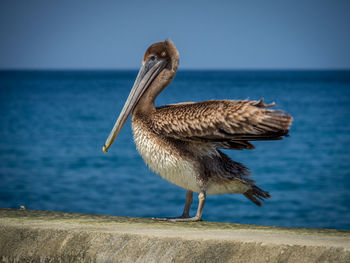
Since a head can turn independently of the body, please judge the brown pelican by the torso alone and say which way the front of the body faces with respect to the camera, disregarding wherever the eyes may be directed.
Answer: to the viewer's left
